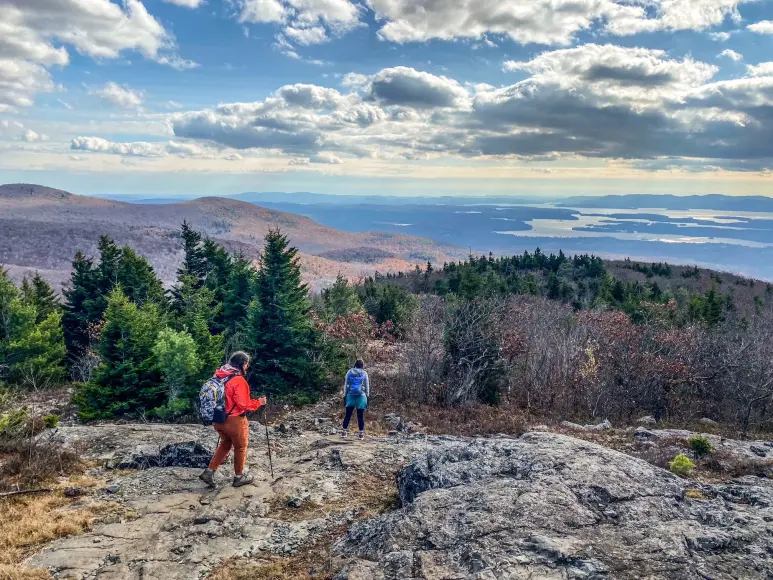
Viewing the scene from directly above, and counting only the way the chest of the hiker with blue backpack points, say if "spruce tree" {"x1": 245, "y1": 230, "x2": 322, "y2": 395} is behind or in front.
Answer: in front

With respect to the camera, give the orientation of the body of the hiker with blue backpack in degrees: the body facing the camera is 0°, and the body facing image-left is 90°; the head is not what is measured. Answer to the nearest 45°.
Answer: approximately 180°

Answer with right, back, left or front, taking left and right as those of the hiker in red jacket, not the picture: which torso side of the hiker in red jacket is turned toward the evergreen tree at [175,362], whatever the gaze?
left

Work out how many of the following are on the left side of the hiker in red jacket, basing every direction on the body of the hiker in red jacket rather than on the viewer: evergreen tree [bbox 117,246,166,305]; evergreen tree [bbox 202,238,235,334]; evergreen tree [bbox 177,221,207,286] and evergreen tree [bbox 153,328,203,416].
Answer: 4

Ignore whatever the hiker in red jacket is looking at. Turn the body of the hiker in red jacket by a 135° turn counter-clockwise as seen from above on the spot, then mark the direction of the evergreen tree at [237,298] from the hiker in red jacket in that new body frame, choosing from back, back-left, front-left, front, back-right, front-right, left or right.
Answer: front-right

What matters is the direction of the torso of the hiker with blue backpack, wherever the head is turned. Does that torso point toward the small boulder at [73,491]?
no

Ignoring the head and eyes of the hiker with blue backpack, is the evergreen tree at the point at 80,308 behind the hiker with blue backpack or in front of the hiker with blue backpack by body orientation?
in front

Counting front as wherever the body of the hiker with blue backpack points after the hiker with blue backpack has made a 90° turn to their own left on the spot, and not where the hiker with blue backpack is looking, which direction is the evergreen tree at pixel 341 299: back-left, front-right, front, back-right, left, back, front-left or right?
right

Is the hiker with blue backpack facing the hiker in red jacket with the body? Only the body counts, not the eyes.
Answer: no

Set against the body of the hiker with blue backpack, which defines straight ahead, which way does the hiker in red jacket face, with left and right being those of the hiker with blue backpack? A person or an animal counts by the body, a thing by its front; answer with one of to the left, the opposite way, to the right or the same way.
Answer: to the right

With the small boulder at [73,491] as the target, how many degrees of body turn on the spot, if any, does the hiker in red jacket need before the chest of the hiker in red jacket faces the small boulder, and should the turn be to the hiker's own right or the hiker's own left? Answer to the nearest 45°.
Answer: approximately 180°

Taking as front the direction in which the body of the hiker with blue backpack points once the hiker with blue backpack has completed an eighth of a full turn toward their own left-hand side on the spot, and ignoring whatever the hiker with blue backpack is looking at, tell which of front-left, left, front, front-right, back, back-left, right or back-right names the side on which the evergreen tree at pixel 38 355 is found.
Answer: front
